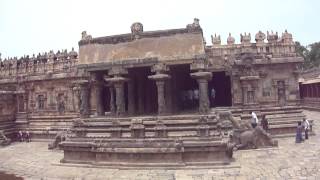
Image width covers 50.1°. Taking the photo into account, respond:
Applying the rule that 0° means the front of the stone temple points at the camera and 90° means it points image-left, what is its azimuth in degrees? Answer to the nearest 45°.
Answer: approximately 0°
